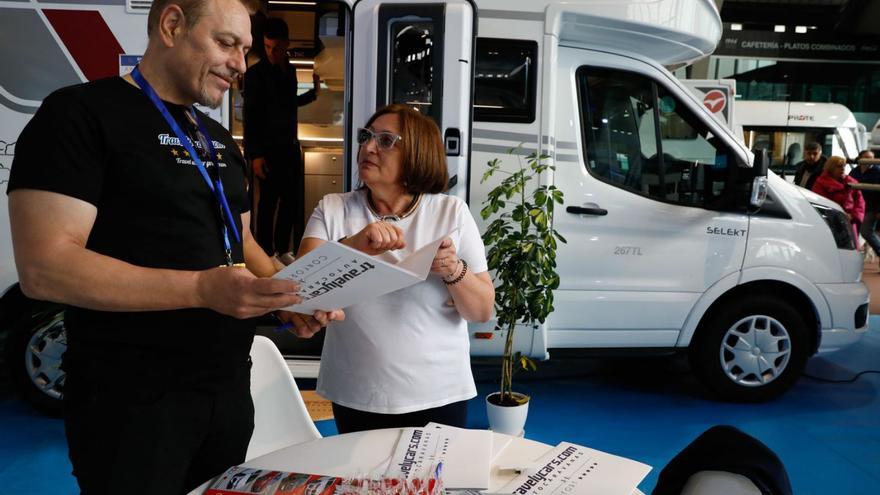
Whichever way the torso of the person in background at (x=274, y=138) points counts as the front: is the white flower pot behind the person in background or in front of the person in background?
in front

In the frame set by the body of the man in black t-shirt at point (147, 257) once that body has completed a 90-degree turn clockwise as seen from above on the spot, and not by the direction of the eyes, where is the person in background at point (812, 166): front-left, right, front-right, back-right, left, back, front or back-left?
back

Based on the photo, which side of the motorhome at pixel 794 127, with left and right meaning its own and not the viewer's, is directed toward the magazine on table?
right

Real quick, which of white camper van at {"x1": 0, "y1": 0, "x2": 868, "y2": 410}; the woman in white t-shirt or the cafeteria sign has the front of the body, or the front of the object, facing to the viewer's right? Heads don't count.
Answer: the white camper van

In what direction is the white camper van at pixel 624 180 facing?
to the viewer's right

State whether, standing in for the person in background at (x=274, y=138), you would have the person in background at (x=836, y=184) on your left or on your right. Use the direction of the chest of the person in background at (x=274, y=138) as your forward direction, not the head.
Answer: on your left

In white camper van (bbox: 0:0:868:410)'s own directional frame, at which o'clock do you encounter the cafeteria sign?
The cafeteria sign is roughly at 10 o'clock from the white camper van.

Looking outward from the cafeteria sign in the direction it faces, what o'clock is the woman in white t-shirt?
The woman in white t-shirt is roughly at 12 o'clock from the cafeteria sign.
